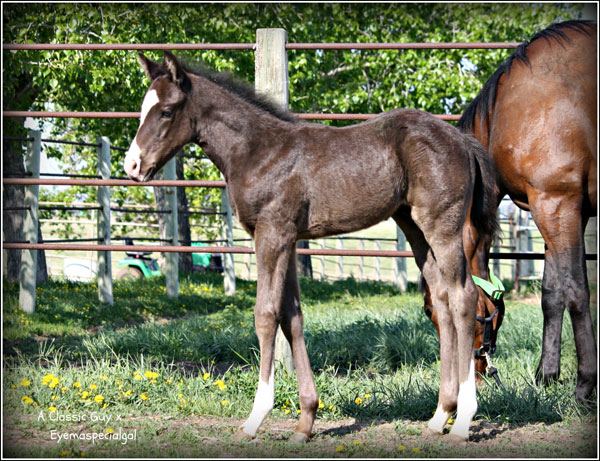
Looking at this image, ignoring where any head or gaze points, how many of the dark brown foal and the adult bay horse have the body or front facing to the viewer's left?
2

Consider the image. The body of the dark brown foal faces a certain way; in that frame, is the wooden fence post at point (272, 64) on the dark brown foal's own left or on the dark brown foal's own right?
on the dark brown foal's own right

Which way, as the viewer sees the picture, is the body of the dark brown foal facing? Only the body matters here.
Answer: to the viewer's left

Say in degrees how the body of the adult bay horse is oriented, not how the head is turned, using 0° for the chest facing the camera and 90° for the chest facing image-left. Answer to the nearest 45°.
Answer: approximately 90°

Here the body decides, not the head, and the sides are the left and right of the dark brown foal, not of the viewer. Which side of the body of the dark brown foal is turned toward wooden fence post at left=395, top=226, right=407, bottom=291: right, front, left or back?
right
